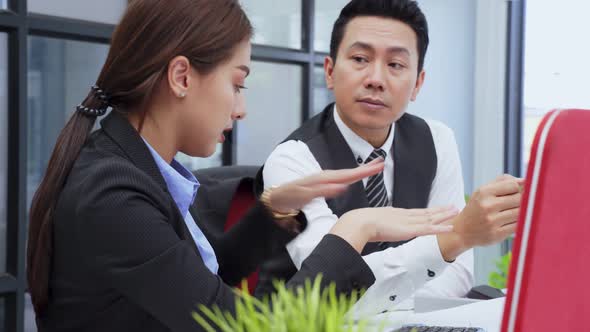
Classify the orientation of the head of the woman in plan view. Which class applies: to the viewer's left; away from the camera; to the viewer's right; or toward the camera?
to the viewer's right

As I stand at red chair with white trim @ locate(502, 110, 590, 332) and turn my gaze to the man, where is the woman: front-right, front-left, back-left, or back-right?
front-left

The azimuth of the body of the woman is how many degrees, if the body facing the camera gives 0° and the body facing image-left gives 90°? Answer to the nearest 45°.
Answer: approximately 270°

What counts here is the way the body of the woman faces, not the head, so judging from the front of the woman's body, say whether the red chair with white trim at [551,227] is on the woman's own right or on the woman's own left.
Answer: on the woman's own right
